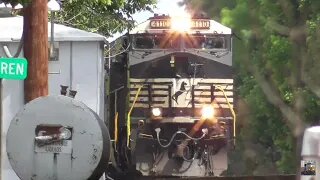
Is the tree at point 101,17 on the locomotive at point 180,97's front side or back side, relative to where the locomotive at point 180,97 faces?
on the back side

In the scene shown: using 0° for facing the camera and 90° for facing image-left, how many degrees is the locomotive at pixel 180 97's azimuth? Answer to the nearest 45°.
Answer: approximately 0°

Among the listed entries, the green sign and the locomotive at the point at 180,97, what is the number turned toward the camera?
2

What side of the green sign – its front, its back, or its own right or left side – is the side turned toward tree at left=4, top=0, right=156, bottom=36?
back

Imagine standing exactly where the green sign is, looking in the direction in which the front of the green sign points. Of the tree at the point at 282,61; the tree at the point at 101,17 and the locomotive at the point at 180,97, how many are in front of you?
0

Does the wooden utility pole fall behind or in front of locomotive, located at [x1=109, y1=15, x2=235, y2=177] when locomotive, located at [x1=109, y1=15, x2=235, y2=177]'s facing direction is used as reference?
in front

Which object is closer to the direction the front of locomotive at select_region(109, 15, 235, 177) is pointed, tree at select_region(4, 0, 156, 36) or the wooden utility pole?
the wooden utility pole

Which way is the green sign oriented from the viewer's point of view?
toward the camera

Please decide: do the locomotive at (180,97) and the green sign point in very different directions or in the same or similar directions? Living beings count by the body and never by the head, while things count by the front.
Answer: same or similar directions
